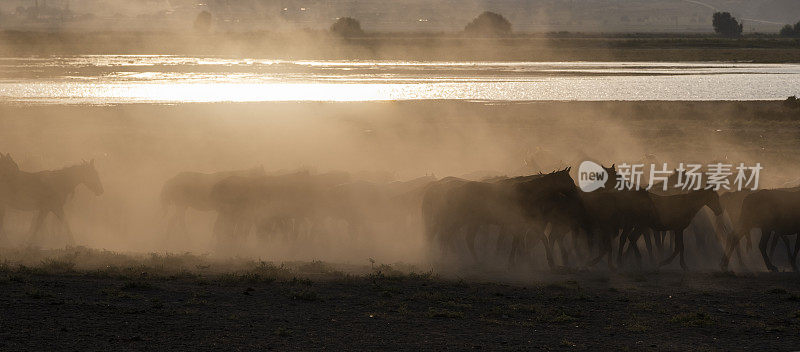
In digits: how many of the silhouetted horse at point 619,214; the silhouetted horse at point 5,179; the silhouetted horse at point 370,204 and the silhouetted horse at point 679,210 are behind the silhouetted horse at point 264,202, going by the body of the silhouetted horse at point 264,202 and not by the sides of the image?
1

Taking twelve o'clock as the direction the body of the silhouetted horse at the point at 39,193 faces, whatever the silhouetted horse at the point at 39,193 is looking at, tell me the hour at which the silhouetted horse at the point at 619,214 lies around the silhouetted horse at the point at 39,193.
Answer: the silhouetted horse at the point at 619,214 is roughly at 1 o'clock from the silhouetted horse at the point at 39,193.

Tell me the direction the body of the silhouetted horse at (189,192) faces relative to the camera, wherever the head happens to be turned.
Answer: to the viewer's right

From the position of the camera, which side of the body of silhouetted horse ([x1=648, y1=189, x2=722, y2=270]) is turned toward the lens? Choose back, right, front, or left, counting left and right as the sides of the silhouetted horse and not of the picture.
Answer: right

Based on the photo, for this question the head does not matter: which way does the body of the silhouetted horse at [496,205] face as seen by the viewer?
to the viewer's right

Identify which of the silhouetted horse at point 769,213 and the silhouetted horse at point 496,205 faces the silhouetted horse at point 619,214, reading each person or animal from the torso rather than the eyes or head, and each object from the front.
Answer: the silhouetted horse at point 496,205

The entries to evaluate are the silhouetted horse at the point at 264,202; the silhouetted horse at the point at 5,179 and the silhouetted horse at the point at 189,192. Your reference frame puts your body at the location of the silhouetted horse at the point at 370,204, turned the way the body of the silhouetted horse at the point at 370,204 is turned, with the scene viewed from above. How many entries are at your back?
3

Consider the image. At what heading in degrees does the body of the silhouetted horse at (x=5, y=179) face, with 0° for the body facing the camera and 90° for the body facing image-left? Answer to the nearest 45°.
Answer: approximately 270°

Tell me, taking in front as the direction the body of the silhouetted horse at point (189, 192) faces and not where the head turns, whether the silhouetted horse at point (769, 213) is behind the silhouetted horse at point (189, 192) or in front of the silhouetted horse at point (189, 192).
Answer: in front

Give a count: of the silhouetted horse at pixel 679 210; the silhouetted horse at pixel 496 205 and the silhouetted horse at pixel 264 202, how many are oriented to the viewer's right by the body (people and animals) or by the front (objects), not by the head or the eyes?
3

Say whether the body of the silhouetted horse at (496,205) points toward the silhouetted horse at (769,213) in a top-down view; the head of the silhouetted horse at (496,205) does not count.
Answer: yes

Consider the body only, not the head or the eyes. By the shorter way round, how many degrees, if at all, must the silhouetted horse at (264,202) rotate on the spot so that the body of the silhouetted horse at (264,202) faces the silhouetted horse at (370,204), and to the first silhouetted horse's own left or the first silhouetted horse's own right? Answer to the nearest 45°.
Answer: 0° — it already faces it

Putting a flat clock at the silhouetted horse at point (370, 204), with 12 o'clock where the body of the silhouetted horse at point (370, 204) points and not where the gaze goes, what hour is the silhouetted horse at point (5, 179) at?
the silhouetted horse at point (5, 179) is roughly at 6 o'clock from the silhouetted horse at point (370, 204).

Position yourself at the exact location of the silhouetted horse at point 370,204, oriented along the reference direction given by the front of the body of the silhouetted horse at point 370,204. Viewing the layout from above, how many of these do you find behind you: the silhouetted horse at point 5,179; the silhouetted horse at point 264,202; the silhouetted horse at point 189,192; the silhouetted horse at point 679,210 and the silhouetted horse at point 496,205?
3

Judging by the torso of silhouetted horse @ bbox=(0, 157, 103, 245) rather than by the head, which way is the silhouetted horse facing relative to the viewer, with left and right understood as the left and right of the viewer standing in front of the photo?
facing to the right of the viewer

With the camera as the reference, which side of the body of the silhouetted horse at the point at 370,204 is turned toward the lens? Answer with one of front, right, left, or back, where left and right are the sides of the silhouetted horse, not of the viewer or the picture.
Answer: right

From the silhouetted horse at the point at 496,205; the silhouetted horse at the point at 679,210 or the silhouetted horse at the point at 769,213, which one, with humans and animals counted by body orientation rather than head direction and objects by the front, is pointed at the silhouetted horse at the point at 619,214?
the silhouetted horse at the point at 496,205
